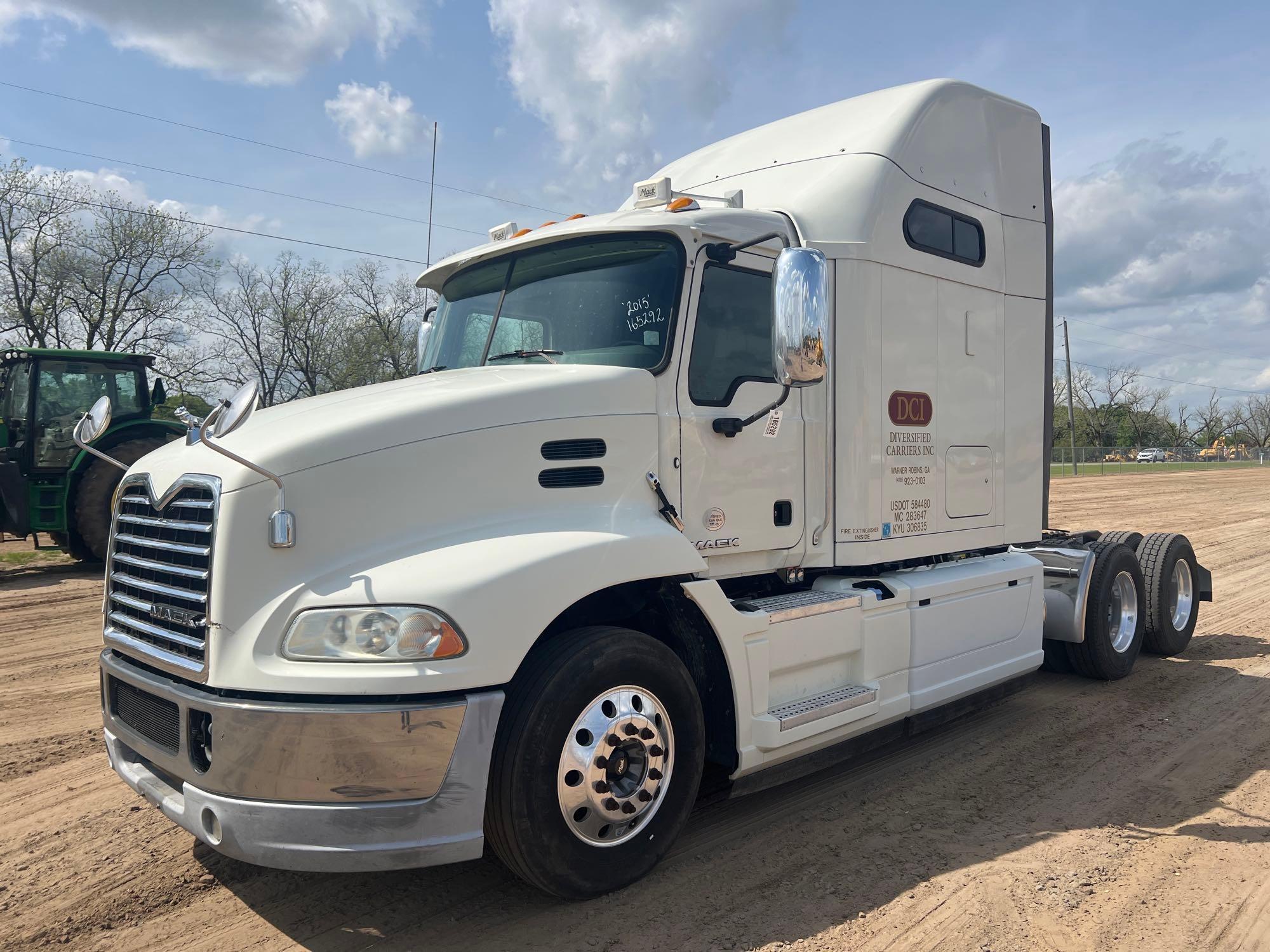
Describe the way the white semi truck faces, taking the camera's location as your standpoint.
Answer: facing the viewer and to the left of the viewer

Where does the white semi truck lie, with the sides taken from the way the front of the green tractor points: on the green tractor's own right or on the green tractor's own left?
on the green tractor's own left

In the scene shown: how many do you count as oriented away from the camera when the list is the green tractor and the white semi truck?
0

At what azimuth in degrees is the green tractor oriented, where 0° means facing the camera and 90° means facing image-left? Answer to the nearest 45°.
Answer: approximately 45°

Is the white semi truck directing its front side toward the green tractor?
no
